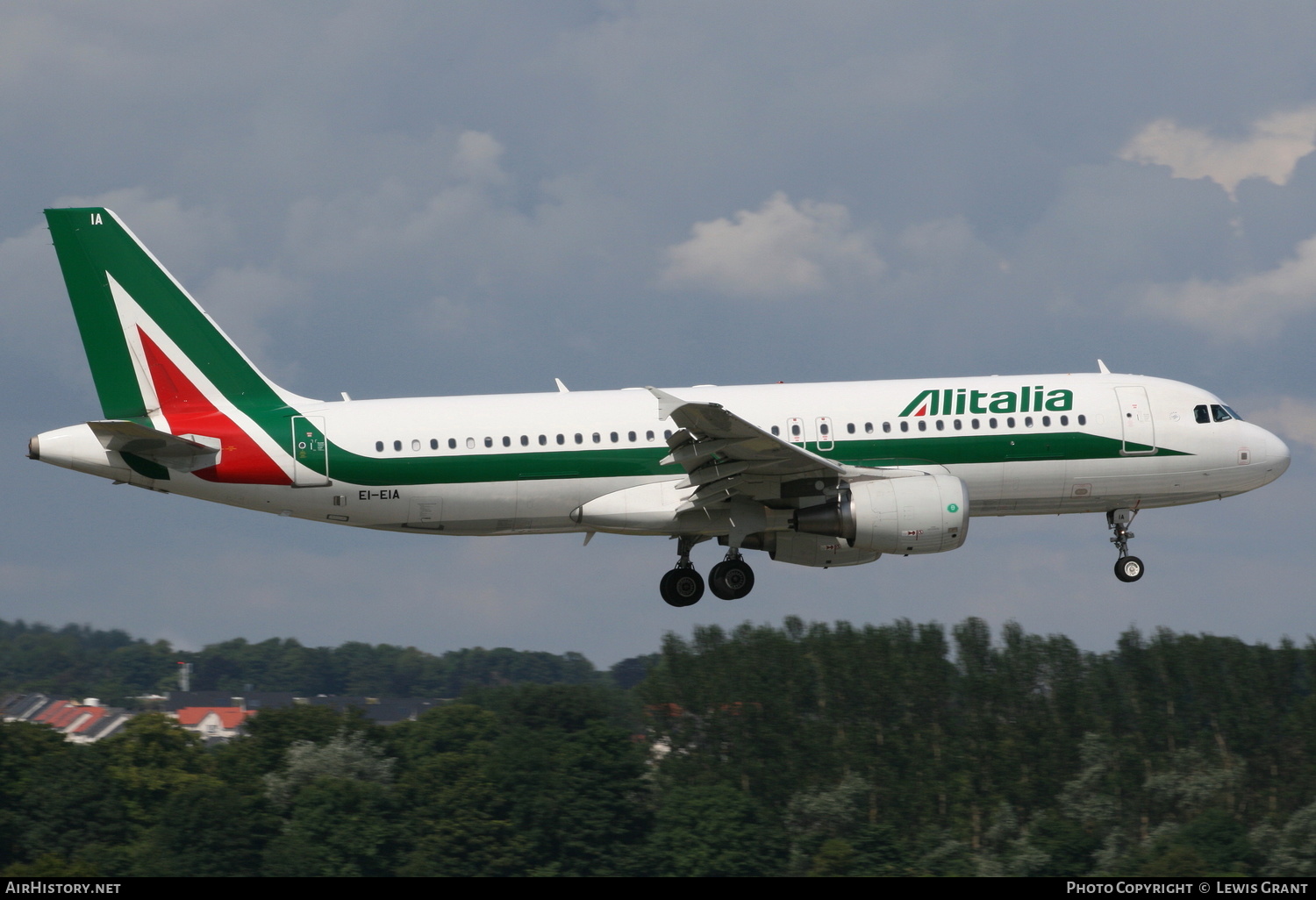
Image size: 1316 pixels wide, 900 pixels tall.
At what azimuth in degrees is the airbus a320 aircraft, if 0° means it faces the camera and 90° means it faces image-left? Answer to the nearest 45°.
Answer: approximately 270°
